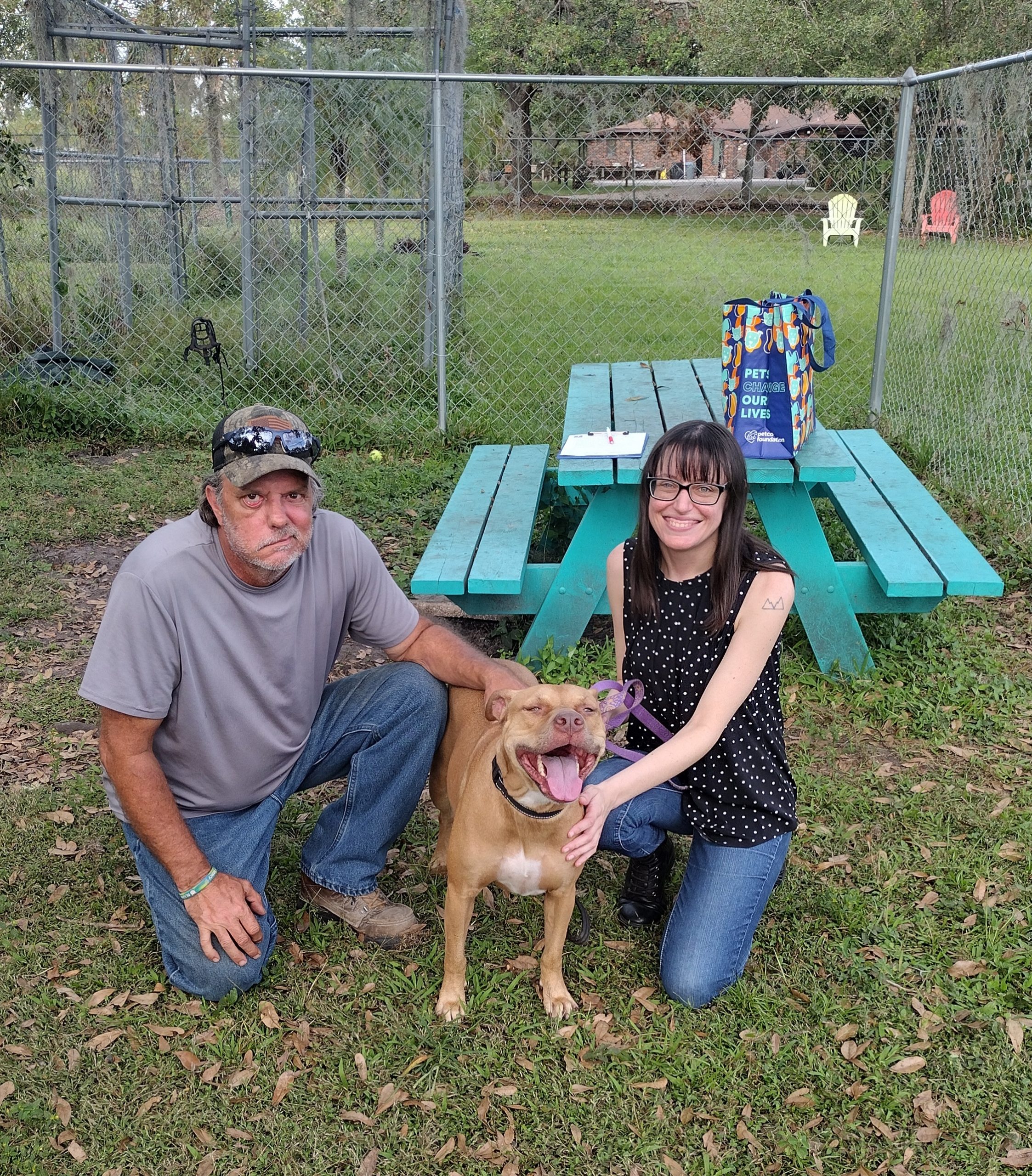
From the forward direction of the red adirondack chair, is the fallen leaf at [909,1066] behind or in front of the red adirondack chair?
in front

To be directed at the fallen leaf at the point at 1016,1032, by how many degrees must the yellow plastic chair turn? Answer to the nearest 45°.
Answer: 0° — it already faces it

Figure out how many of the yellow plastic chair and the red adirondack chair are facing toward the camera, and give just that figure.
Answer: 2

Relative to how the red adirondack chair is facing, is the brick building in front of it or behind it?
behind

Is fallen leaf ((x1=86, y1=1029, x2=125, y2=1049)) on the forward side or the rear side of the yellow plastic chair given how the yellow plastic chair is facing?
on the forward side

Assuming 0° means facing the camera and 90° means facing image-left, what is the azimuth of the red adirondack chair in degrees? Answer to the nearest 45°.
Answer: approximately 0°

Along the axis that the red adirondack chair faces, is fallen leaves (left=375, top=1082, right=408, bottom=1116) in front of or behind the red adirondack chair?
in front
